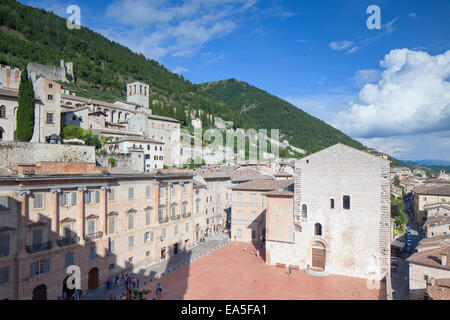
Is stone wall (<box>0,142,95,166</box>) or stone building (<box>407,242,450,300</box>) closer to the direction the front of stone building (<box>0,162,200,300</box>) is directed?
the stone building

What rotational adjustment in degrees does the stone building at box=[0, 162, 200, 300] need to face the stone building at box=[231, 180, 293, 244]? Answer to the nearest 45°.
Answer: approximately 90° to its left

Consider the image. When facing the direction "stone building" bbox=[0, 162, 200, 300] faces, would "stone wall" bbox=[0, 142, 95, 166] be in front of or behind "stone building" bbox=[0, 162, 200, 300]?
behind

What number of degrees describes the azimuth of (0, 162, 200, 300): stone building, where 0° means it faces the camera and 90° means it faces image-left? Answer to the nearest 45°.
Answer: approximately 315°

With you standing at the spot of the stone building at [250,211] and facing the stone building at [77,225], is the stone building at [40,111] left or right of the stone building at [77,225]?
right

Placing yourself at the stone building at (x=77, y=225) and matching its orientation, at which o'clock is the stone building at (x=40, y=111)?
the stone building at (x=40, y=111) is roughly at 7 o'clock from the stone building at (x=77, y=225).

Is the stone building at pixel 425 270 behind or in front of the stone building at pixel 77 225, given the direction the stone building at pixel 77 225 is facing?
in front

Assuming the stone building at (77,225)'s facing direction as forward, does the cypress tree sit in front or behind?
behind
